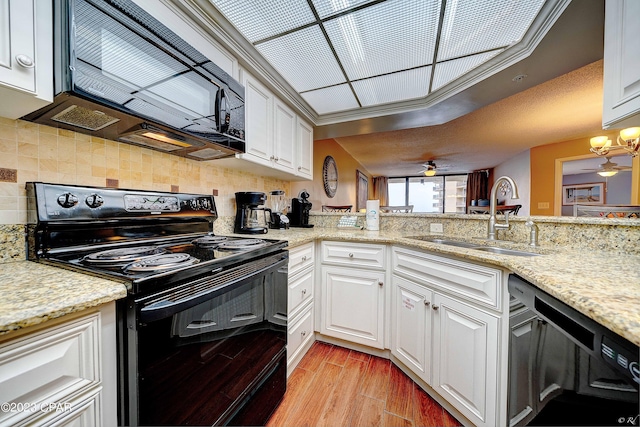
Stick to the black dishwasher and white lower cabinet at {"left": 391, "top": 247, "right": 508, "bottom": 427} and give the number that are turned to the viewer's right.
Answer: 0

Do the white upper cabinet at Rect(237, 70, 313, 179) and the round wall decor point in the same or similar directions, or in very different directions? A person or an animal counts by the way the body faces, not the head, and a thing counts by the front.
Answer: same or similar directions

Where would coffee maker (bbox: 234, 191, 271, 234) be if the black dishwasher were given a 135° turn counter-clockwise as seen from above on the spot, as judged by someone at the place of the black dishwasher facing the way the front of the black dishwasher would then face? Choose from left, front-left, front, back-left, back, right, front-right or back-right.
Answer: back

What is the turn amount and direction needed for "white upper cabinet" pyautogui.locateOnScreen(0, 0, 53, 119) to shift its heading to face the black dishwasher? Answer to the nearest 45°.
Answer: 0° — it already faces it

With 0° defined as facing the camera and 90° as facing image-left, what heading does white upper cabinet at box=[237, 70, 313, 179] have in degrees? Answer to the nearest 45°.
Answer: approximately 315°

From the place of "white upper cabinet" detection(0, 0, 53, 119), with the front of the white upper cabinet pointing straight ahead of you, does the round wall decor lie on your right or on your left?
on your left

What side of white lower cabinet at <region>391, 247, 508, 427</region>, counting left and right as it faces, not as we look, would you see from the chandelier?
back

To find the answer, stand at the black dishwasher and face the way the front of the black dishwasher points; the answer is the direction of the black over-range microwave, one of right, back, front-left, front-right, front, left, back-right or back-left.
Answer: front

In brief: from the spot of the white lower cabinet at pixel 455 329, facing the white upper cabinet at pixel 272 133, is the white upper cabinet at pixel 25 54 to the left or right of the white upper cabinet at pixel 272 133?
left

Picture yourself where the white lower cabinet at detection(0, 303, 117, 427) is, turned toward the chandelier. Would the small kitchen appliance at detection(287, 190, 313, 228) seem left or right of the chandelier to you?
left

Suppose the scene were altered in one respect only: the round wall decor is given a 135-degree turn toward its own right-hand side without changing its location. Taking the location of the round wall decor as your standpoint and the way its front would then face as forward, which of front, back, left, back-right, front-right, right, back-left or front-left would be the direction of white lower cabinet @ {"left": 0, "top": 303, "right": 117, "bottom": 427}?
left

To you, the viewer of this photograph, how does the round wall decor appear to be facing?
facing the viewer and to the right of the viewer

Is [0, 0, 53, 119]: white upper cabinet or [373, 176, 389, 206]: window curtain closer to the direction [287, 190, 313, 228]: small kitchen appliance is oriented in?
the white upper cabinet

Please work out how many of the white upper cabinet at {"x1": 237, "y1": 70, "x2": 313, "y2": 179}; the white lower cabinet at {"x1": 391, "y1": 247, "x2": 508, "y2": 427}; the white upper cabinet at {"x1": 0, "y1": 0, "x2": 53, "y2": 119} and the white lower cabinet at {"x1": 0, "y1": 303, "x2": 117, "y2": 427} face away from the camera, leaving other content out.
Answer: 0

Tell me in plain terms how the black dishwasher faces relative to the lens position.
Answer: facing the viewer and to the left of the viewer

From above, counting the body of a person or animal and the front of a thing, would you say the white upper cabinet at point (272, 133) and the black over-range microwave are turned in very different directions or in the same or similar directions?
same or similar directions

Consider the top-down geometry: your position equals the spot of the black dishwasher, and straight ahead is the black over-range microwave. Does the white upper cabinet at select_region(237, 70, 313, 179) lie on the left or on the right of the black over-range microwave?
right
